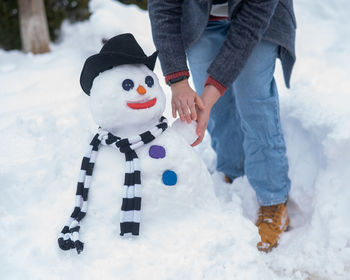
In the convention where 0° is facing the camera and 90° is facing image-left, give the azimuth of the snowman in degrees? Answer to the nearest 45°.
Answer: approximately 315°

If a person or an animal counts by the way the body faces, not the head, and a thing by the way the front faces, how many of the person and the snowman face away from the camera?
0

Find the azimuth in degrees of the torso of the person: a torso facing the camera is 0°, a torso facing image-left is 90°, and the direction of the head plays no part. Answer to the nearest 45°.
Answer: approximately 45°

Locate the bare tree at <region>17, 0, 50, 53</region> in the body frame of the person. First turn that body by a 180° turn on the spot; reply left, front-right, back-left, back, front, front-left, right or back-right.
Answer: left

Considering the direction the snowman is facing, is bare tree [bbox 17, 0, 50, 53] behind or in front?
behind
